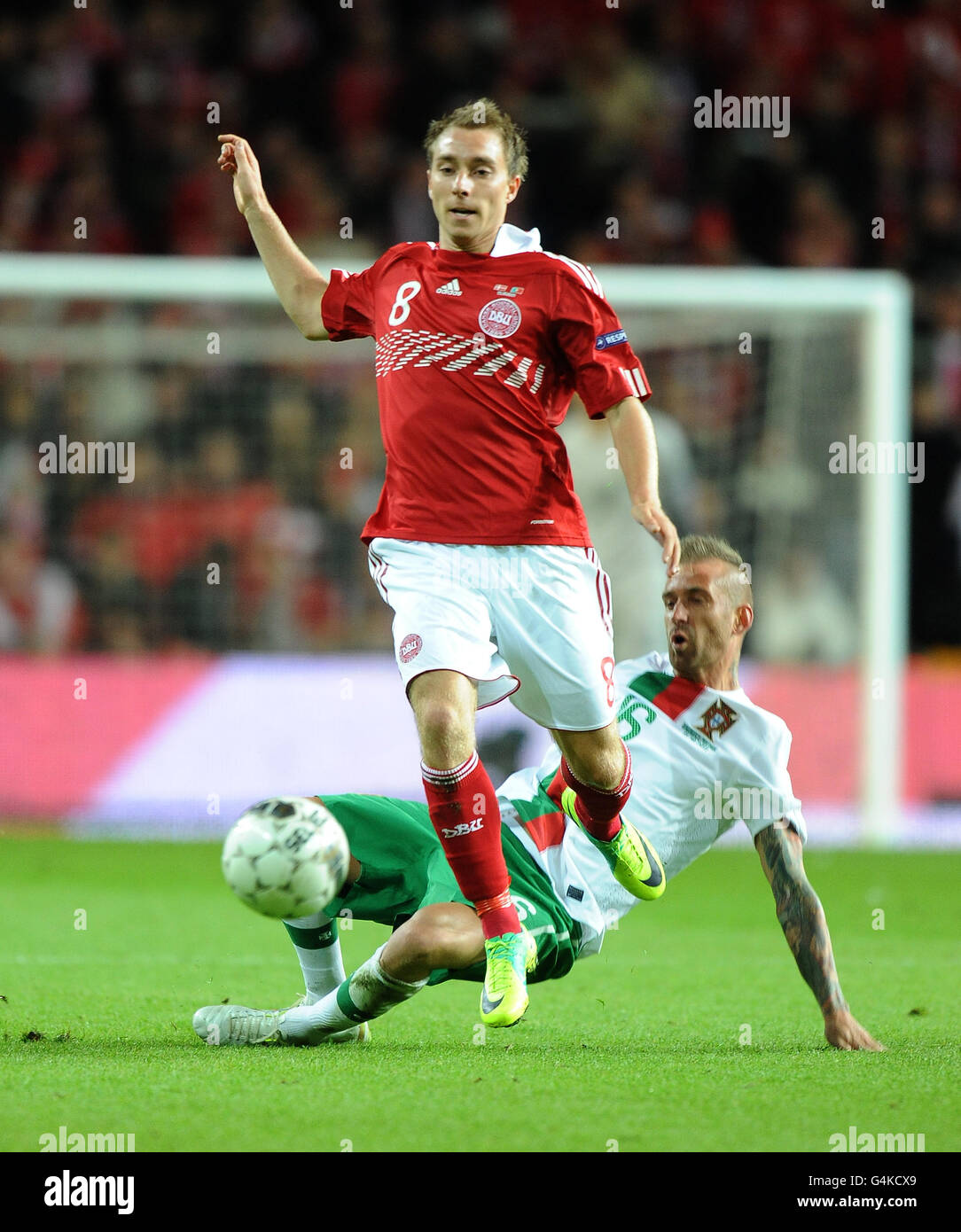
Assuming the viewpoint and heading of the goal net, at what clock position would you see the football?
The football is roughly at 12 o'clock from the goal net.

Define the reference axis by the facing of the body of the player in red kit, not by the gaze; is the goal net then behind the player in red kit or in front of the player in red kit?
behind

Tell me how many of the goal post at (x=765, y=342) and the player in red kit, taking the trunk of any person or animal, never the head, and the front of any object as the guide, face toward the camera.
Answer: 2

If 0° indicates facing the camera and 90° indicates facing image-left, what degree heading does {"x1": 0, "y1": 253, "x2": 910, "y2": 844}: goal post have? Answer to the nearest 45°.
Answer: approximately 0°

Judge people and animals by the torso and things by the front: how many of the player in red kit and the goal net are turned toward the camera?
2

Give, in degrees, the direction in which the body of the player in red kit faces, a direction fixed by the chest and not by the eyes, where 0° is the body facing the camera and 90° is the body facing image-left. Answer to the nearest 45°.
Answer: approximately 0°

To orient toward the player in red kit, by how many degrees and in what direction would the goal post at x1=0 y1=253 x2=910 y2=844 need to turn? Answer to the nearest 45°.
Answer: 0° — it already faces them

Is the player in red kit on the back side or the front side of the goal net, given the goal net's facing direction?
on the front side
